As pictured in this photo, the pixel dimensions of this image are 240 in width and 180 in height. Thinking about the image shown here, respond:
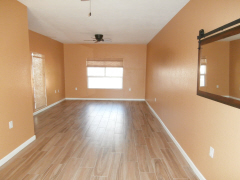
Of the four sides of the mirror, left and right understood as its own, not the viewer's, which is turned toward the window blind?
right

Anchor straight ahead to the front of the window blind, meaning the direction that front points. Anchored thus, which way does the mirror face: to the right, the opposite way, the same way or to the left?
to the right

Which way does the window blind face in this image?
toward the camera

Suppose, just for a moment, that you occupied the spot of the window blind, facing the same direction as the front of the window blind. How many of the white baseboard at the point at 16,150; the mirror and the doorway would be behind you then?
0

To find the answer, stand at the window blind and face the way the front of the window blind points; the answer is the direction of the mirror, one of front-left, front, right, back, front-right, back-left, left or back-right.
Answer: front

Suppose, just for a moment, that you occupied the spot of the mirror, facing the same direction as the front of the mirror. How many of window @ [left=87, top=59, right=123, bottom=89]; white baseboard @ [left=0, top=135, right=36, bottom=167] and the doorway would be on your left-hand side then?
0

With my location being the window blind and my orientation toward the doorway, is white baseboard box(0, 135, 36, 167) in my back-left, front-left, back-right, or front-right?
front-left

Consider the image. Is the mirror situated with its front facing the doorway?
no

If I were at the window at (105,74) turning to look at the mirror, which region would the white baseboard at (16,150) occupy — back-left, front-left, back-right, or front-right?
front-right

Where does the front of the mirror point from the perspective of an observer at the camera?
facing the viewer and to the left of the viewer

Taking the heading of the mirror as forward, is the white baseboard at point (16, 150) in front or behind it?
in front

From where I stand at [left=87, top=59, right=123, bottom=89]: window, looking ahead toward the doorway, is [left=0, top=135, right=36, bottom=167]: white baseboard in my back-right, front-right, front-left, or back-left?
front-left

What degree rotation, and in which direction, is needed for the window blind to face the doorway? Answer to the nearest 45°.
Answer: approximately 45° to its right

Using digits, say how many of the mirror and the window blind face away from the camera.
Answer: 0

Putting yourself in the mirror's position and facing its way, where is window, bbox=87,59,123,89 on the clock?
The window is roughly at 3 o'clock from the mirror.
